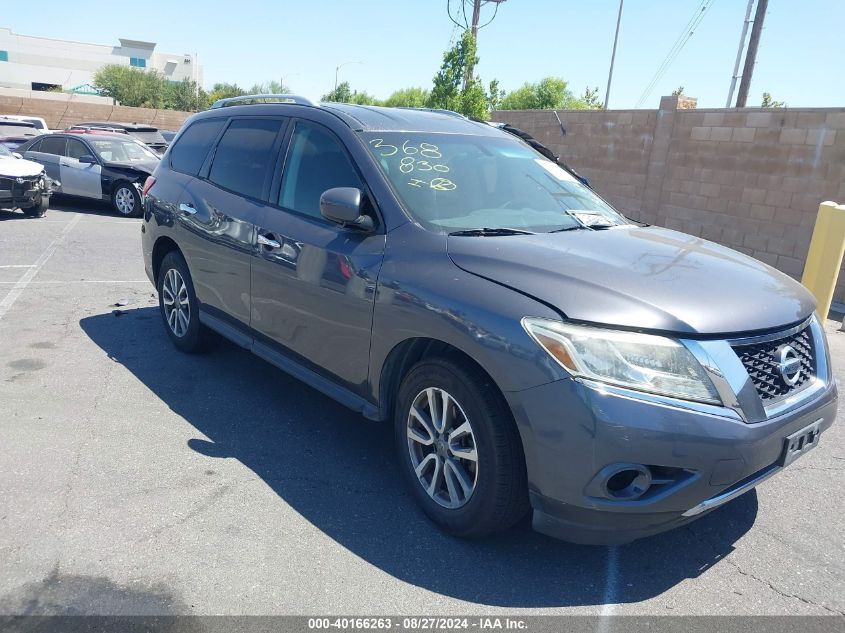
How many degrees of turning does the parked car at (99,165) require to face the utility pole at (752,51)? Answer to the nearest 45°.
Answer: approximately 45° to its left

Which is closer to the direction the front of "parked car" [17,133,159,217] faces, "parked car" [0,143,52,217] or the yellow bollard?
the yellow bollard

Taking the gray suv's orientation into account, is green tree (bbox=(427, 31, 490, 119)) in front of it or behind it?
behind

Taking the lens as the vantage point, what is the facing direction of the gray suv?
facing the viewer and to the right of the viewer

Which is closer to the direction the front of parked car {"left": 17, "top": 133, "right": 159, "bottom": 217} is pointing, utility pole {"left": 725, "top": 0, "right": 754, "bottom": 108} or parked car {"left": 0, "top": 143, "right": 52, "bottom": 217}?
the utility pole

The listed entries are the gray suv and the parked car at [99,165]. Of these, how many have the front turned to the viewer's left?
0

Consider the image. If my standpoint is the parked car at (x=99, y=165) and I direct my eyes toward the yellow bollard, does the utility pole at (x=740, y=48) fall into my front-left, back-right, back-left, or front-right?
front-left

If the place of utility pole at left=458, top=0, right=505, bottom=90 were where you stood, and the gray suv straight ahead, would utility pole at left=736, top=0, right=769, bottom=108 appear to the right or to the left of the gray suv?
left

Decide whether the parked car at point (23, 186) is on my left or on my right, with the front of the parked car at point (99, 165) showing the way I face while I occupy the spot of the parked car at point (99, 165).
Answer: on my right

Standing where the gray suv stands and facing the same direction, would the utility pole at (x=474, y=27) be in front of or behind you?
behind

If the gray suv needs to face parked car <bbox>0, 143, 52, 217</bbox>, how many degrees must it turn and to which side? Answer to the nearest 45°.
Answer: approximately 180°

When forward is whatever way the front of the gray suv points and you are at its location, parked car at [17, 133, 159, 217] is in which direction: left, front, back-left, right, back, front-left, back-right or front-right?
back

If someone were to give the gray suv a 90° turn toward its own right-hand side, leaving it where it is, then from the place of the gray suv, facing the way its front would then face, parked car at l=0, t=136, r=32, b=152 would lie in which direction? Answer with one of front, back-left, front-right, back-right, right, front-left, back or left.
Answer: right

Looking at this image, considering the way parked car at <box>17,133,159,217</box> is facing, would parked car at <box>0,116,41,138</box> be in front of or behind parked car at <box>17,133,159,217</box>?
behind
